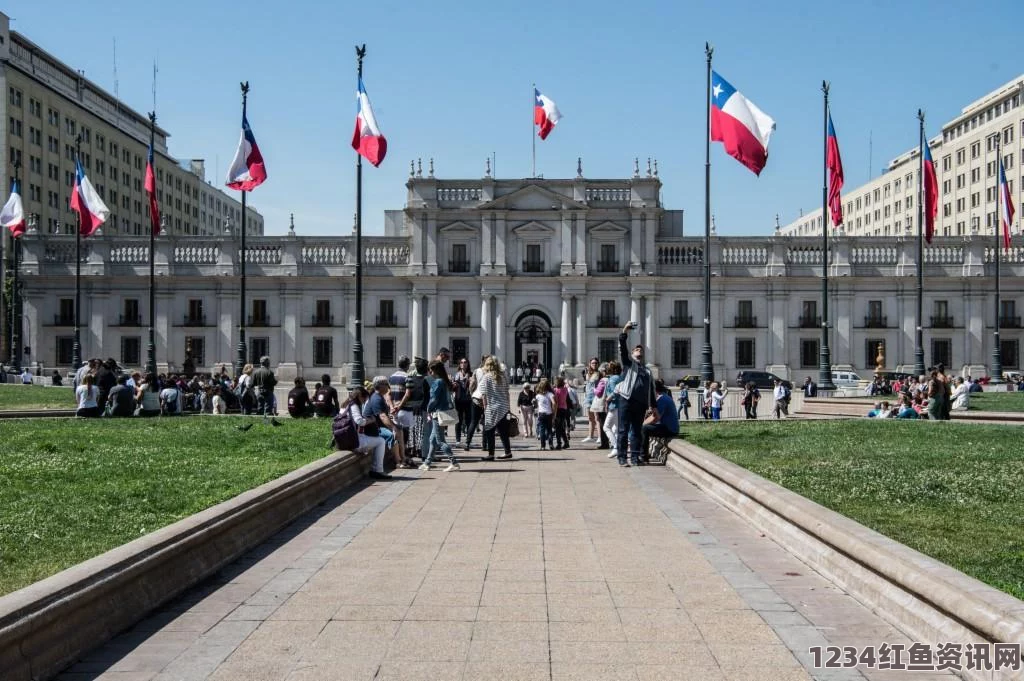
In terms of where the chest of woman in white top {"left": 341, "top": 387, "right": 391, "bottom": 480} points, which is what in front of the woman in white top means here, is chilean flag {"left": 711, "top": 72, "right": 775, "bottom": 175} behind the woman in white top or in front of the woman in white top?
in front

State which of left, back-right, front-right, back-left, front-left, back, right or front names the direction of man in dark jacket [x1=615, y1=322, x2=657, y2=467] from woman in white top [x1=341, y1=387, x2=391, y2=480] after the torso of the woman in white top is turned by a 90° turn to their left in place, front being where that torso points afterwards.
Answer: right

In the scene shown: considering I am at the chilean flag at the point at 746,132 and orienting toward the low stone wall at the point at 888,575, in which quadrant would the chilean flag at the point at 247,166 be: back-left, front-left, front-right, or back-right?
back-right

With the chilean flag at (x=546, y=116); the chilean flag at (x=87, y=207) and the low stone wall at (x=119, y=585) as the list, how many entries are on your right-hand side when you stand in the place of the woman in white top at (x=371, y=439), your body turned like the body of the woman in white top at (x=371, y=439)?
1

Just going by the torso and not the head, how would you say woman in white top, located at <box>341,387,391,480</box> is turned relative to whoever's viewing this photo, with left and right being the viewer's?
facing to the right of the viewer
